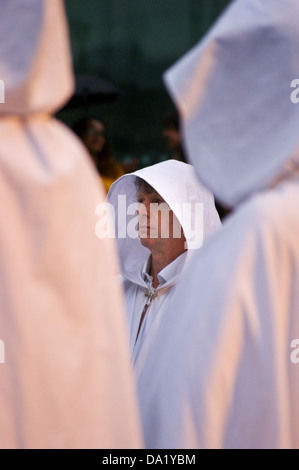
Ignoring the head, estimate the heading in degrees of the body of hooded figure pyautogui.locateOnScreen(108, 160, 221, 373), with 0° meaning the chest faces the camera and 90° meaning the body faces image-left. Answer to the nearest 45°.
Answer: approximately 45°

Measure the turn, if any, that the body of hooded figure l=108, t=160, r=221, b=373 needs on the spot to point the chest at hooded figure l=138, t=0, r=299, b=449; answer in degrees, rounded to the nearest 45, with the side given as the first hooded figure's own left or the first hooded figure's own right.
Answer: approximately 45° to the first hooded figure's own left

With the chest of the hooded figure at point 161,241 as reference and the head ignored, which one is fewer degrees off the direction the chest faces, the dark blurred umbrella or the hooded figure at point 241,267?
the hooded figure

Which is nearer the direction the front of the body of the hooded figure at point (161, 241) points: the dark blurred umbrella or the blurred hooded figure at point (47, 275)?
the blurred hooded figure

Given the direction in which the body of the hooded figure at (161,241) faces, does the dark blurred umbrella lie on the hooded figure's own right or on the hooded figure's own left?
on the hooded figure's own right
